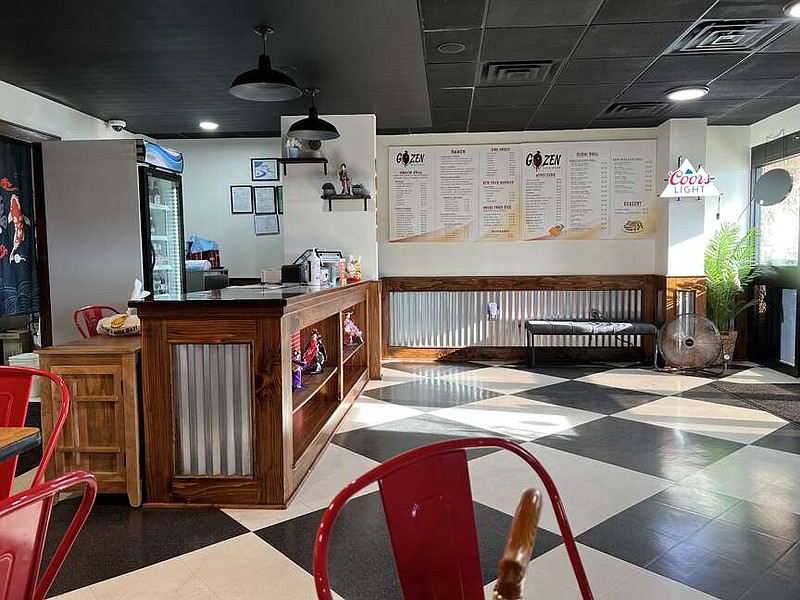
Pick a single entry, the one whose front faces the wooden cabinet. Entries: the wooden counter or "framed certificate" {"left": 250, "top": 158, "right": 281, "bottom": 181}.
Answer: the framed certificate

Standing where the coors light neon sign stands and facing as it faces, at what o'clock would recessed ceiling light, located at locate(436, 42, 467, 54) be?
The recessed ceiling light is roughly at 1 o'clock from the coors light neon sign.

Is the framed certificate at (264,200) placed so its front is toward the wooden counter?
yes

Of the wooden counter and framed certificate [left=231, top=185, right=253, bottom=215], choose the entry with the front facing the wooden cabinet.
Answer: the framed certificate

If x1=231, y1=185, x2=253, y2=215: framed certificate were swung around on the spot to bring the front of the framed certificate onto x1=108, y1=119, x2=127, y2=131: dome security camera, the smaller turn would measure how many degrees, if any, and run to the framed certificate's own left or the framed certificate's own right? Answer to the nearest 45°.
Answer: approximately 45° to the framed certificate's own right

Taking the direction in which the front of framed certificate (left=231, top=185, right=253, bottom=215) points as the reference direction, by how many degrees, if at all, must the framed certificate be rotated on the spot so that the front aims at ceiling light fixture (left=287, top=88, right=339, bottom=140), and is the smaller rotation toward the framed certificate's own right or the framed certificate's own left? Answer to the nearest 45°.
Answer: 0° — it already faces it

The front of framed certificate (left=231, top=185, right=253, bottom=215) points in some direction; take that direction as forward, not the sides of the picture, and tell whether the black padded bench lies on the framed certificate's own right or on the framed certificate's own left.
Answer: on the framed certificate's own left
